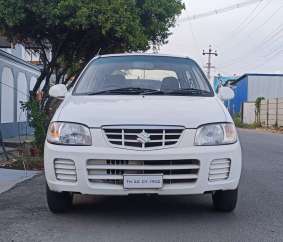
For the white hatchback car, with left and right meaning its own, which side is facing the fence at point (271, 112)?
back

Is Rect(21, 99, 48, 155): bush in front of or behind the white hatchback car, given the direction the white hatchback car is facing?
behind

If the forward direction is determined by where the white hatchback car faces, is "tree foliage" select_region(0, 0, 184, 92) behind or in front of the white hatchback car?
behind

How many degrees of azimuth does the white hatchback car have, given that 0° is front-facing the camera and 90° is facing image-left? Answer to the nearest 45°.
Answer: approximately 0°
